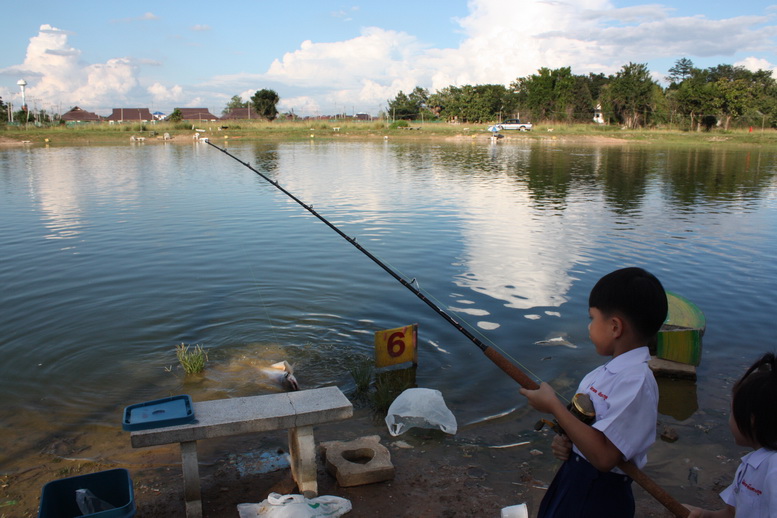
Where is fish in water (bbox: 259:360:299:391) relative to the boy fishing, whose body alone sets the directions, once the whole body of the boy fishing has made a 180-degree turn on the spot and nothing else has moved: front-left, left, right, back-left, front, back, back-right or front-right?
back-left

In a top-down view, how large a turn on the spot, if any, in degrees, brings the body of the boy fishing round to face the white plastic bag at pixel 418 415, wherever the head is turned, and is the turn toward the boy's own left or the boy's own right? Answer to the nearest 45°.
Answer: approximately 45° to the boy's own right

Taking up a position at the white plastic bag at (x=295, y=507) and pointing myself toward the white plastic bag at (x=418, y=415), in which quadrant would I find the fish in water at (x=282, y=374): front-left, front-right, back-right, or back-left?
front-left

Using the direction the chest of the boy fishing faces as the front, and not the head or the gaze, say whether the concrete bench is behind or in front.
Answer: in front

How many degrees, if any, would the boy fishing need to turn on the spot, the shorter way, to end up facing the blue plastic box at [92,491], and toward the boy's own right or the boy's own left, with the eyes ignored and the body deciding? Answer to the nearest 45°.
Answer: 0° — they already face it

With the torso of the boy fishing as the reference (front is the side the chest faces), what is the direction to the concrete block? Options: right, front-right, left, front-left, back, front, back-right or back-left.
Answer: front-right

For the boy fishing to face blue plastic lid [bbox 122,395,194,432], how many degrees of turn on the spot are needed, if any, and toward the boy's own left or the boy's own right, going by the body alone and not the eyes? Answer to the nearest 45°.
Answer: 0° — they already face it

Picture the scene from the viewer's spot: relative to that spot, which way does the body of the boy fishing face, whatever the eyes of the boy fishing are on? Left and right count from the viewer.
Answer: facing to the left of the viewer

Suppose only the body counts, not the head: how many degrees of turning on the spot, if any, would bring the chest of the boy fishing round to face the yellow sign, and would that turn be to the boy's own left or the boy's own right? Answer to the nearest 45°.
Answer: approximately 45° to the boy's own right

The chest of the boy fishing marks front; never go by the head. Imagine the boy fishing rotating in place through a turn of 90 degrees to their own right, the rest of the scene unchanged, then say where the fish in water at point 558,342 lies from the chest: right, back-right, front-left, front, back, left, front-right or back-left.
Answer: front

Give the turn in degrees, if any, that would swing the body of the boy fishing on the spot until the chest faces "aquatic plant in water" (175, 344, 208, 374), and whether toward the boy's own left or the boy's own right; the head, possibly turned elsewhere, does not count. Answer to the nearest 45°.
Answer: approximately 45° to the boy's own right

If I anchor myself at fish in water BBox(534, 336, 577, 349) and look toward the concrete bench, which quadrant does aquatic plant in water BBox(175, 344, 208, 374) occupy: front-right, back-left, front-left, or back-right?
front-right
